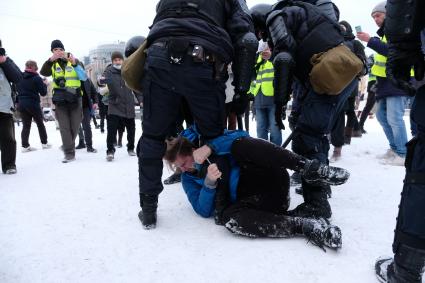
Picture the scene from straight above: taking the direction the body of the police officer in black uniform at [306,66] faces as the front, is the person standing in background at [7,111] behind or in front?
in front

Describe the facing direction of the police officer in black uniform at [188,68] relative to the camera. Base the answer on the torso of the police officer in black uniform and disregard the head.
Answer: away from the camera

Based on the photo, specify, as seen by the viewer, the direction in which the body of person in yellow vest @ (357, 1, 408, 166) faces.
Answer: to the viewer's left

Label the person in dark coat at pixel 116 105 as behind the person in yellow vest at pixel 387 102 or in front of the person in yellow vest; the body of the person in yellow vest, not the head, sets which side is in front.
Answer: in front

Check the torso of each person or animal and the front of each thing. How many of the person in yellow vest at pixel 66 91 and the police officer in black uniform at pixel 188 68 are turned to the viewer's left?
0
